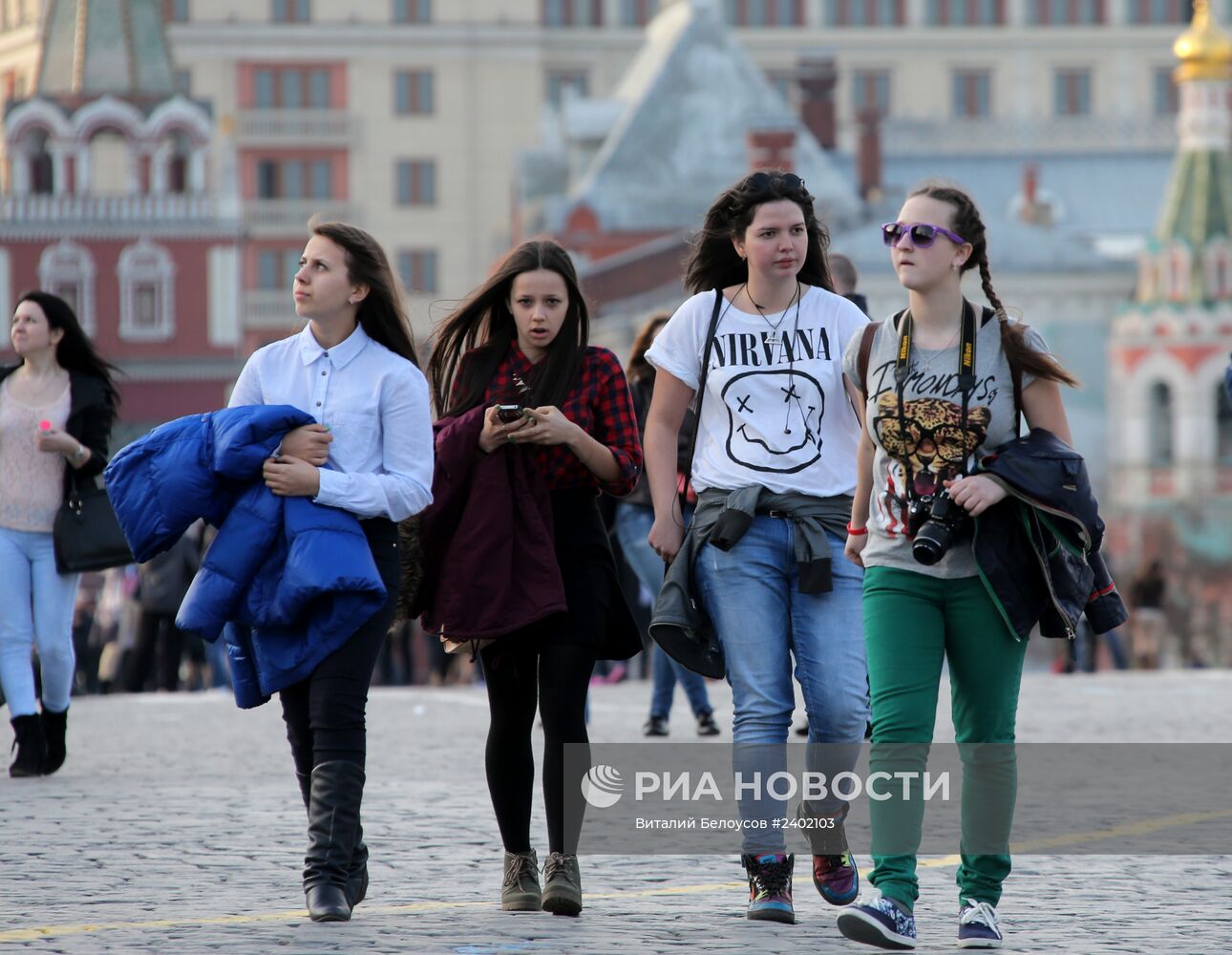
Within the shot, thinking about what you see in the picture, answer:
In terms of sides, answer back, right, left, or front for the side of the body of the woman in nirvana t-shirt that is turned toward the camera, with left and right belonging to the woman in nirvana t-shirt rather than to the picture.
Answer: front

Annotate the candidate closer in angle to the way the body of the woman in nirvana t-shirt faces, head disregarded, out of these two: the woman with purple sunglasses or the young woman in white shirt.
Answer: the woman with purple sunglasses

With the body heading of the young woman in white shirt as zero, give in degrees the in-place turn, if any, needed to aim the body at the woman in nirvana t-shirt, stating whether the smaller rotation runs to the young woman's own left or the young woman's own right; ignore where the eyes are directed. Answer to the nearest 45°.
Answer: approximately 135° to the young woman's own left

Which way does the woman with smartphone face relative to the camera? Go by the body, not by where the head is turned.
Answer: toward the camera

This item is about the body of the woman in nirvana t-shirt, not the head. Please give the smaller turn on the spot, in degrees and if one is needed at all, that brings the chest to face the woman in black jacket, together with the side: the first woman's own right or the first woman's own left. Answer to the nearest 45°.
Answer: approximately 135° to the first woman's own right

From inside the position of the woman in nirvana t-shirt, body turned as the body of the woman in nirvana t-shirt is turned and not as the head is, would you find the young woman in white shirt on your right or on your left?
on your right

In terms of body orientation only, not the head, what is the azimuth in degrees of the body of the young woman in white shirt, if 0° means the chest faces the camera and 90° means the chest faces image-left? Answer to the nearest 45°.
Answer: approximately 45°

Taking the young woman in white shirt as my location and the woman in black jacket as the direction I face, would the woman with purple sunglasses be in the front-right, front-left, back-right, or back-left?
back-right

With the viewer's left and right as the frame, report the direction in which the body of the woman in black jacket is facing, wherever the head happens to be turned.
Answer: facing the viewer and to the left of the viewer

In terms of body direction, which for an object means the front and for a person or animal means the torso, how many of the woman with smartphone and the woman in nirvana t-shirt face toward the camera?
2

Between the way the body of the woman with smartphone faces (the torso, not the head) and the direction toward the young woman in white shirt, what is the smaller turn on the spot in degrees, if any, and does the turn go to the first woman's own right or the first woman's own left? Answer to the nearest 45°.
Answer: approximately 90° to the first woman's own right
